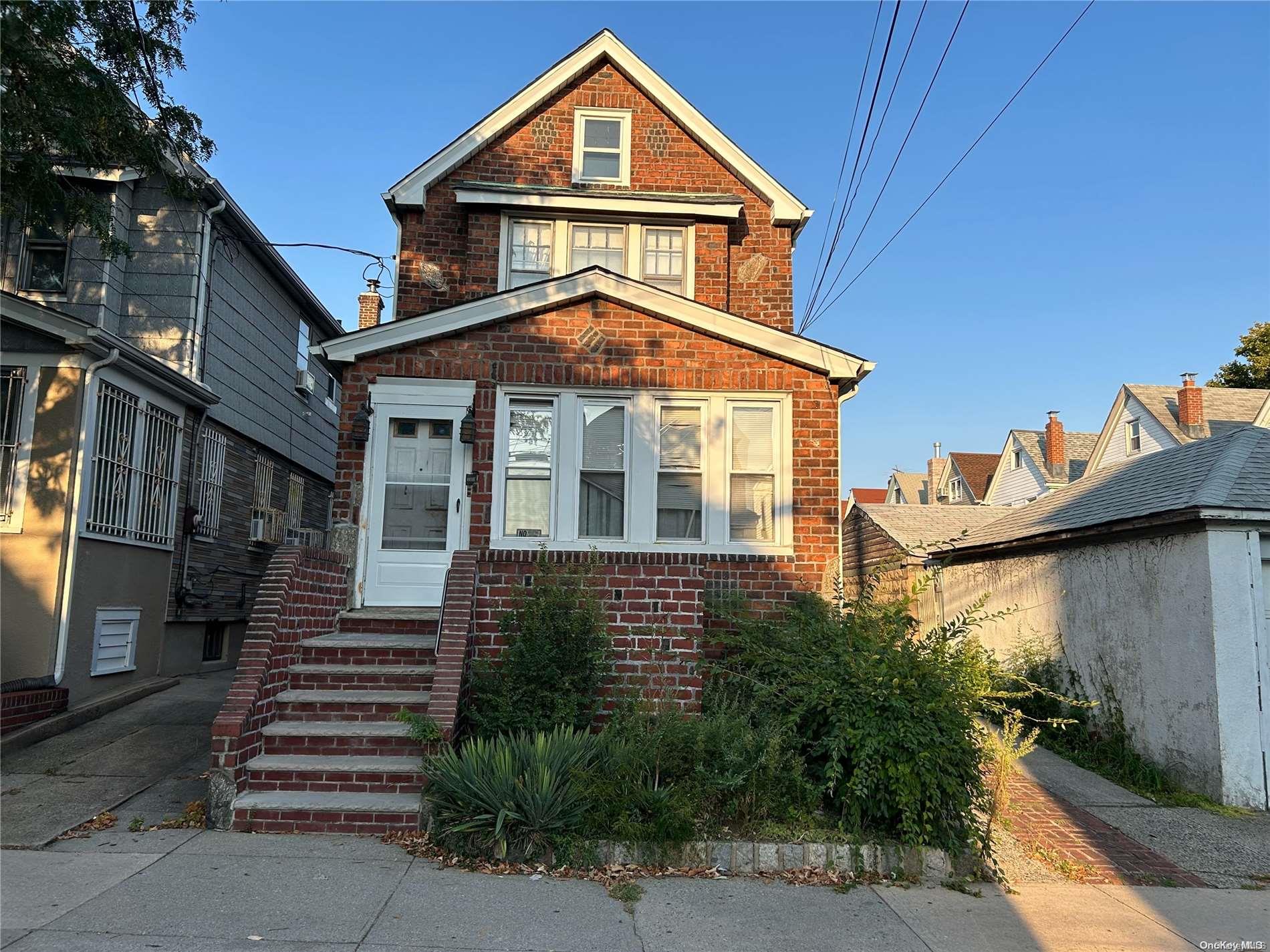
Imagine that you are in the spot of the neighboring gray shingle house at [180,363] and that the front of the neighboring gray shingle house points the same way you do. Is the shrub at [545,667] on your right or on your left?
on your left

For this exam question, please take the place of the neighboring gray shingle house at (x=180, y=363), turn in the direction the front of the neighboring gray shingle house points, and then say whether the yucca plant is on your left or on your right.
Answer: on your left

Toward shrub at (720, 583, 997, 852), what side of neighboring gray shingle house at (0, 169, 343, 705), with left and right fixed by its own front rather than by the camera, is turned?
left

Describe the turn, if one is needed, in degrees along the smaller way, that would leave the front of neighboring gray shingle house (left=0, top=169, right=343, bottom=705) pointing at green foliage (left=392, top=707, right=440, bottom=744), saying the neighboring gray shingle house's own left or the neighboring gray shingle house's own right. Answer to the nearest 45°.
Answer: approximately 45° to the neighboring gray shingle house's own left

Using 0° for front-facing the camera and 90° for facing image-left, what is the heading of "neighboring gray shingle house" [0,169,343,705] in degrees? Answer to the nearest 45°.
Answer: approximately 45°

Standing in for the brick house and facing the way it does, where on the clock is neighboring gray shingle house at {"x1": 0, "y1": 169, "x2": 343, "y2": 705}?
The neighboring gray shingle house is roughly at 4 o'clock from the brick house.

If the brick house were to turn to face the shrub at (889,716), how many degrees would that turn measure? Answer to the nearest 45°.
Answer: approximately 45° to its left

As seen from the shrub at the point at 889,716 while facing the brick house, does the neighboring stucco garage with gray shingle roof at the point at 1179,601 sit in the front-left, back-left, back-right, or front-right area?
front-right

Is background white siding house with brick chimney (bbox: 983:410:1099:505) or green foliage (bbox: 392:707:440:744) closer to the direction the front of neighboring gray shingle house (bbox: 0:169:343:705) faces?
the green foliage
